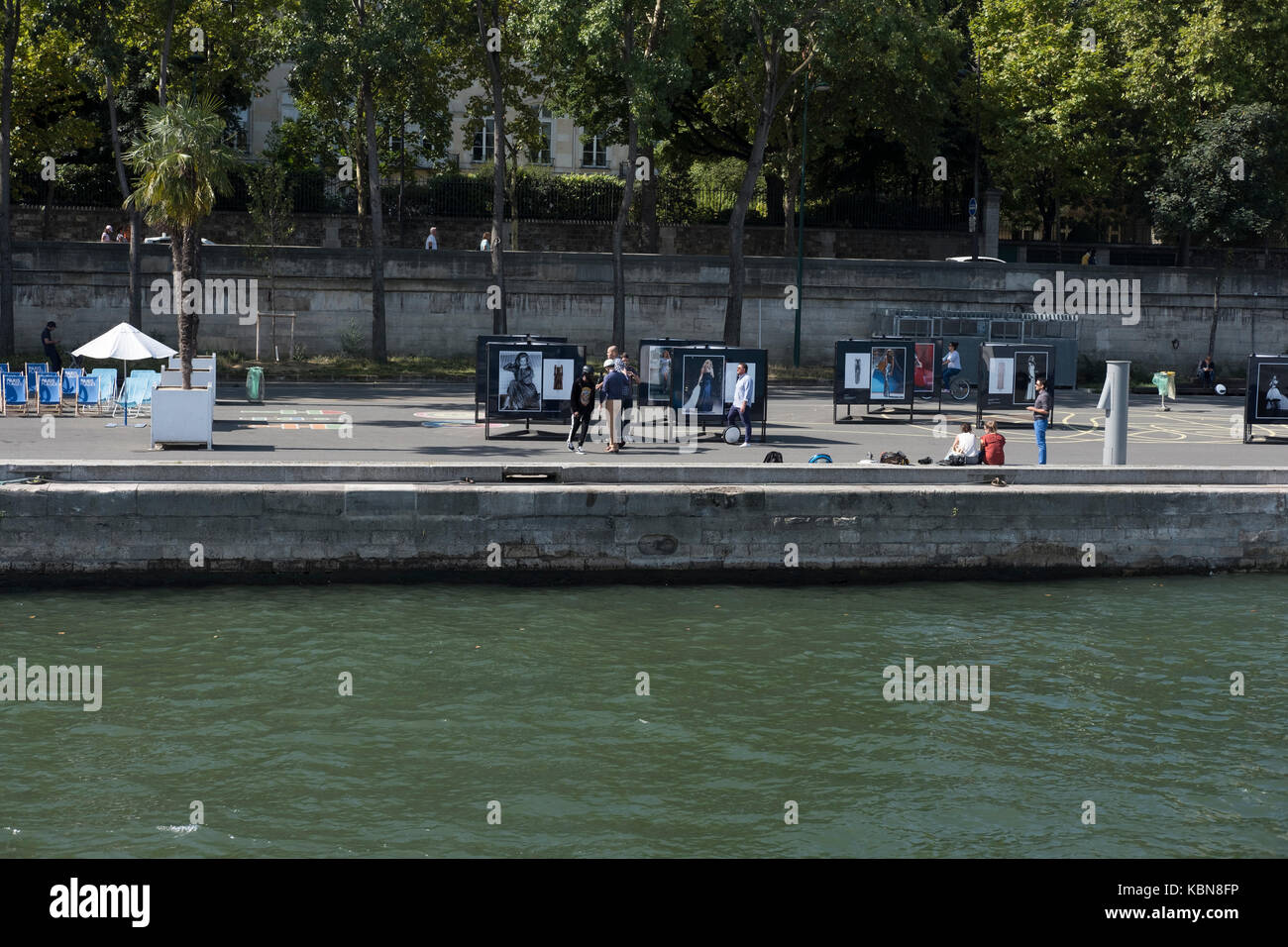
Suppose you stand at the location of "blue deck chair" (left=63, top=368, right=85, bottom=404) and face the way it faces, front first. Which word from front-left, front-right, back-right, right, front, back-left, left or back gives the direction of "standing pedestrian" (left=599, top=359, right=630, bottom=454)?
front-left

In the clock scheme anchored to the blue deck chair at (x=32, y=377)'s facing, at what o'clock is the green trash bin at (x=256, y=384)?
The green trash bin is roughly at 9 o'clock from the blue deck chair.

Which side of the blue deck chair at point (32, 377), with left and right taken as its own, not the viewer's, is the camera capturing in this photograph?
front

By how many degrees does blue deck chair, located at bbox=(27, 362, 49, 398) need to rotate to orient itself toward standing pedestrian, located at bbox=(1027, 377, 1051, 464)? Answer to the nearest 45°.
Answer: approximately 45° to its left

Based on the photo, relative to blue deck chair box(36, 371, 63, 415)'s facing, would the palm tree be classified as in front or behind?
in front

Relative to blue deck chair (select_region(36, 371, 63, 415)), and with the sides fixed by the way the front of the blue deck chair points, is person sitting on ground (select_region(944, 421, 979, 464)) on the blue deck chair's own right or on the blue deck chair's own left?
on the blue deck chair's own left

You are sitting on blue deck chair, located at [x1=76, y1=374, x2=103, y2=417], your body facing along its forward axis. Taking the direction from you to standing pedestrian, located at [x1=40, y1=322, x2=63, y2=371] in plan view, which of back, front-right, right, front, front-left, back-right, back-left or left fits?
back

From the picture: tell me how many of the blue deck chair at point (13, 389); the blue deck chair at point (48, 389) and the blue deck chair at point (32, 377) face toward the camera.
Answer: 3

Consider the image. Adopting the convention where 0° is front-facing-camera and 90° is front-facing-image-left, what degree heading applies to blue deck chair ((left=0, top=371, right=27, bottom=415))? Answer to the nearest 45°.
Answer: approximately 0°
